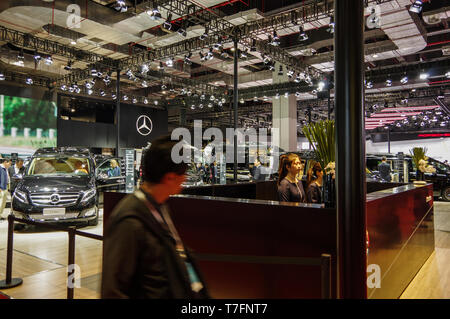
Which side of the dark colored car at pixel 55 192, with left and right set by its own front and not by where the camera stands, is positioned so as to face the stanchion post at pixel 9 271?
front

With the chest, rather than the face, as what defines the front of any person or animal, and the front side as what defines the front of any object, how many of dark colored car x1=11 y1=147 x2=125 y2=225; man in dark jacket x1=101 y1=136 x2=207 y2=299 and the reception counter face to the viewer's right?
1

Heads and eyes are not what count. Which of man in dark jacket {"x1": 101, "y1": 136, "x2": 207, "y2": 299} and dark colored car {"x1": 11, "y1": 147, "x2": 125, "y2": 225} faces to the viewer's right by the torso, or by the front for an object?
the man in dark jacket

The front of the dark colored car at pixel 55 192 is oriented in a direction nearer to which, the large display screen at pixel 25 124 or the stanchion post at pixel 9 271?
the stanchion post

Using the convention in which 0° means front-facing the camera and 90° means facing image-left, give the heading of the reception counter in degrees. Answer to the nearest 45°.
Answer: approximately 45°

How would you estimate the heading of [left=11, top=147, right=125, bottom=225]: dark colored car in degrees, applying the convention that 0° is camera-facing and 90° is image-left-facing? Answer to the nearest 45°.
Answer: approximately 0°

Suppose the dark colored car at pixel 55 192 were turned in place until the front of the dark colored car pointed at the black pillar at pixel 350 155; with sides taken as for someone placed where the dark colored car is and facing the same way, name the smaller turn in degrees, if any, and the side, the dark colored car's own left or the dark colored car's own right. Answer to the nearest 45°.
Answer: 0° — it already faces it

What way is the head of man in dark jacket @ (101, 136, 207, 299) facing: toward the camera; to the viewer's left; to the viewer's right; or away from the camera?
to the viewer's right

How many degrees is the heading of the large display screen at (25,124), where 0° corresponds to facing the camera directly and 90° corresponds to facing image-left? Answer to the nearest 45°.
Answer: approximately 315°

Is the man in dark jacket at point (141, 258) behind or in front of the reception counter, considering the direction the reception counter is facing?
in front
